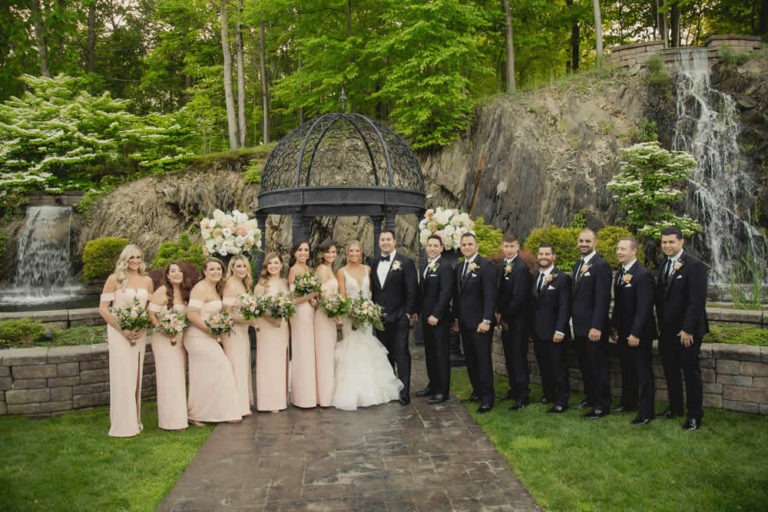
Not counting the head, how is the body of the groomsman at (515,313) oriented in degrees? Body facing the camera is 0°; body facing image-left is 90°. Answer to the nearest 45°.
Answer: approximately 45°

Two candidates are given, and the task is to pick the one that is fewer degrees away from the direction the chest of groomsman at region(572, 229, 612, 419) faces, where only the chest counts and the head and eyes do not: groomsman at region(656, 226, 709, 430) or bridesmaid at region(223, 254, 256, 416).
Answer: the bridesmaid

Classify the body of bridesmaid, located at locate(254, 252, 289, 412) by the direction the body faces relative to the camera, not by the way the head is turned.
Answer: toward the camera

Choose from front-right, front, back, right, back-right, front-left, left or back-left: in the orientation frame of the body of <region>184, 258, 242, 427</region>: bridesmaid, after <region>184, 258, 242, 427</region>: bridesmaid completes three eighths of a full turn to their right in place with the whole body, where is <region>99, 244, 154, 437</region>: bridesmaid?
front

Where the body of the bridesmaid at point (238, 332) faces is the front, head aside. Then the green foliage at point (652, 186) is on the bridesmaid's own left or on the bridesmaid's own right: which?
on the bridesmaid's own left

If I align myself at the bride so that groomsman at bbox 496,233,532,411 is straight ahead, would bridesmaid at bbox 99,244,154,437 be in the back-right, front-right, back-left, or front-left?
back-right

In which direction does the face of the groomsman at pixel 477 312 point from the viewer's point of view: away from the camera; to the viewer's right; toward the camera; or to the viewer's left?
toward the camera

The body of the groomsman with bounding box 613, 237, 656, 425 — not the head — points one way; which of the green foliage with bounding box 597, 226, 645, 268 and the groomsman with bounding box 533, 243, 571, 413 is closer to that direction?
the groomsman

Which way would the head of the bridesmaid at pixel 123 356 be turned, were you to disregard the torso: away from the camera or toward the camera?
toward the camera

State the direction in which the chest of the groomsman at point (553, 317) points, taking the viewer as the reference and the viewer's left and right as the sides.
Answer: facing the viewer and to the left of the viewer

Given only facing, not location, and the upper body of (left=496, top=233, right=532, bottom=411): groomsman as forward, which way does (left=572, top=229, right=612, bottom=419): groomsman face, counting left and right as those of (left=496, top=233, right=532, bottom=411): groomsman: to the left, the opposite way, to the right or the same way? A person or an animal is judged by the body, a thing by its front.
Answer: the same way

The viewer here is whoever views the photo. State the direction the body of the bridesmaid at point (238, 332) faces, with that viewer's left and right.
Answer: facing the viewer and to the right of the viewer

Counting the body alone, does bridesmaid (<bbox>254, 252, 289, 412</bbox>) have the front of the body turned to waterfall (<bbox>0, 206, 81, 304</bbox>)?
no

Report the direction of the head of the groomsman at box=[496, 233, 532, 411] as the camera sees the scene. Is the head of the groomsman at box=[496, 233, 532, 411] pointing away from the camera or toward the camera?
toward the camera

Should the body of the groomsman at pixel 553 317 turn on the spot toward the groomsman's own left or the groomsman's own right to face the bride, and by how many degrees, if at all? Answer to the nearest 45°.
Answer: approximately 45° to the groomsman's own right

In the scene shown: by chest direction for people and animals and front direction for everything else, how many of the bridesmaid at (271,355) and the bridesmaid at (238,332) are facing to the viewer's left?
0

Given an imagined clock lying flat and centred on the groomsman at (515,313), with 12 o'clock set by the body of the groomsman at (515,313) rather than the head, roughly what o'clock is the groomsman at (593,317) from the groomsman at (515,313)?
the groomsman at (593,317) is roughly at 8 o'clock from the groomsman at (515,313).

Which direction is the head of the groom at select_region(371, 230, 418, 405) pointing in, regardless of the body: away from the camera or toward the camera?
toward the camera
